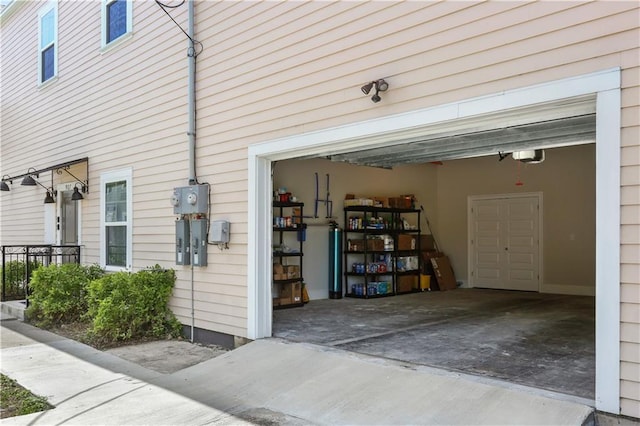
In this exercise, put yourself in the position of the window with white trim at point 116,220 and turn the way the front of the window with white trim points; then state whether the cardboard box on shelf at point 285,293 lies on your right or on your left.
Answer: on your left

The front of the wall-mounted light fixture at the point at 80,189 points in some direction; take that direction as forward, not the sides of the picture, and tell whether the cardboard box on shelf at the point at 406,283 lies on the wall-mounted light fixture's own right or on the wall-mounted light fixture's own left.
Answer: on the wall-mounted light fixture's own left

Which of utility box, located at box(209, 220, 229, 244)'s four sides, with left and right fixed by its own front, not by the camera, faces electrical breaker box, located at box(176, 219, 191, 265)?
right

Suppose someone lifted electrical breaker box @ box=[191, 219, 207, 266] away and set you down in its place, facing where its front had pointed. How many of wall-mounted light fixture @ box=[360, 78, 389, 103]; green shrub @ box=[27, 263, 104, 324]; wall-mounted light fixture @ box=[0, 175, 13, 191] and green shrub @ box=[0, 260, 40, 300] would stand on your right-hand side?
3

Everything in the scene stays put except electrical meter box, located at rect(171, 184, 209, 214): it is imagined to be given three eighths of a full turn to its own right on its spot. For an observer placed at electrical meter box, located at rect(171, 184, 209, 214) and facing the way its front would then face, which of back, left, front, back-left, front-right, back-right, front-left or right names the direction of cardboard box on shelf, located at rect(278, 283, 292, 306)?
front-right

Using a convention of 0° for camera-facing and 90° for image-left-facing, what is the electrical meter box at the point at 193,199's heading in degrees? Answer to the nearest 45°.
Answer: approximately 45°

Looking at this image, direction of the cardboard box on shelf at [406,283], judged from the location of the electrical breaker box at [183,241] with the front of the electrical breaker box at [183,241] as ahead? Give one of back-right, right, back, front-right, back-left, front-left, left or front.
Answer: back

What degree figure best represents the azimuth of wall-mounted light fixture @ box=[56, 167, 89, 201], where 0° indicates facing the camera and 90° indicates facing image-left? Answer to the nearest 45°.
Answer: approximately 45°

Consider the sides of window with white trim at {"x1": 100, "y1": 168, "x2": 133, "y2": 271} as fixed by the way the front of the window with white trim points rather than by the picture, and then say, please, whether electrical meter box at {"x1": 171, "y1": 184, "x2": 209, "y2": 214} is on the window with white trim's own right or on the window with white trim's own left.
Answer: on the window with white trim's own left

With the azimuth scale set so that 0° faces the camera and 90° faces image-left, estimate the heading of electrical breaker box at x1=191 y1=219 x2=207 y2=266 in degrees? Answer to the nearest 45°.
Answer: approximately 45°
